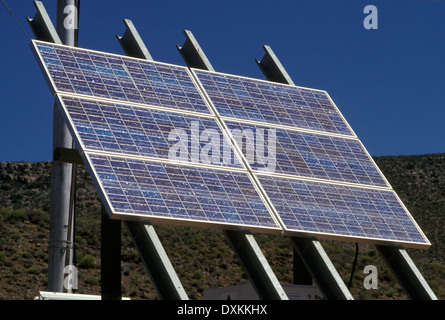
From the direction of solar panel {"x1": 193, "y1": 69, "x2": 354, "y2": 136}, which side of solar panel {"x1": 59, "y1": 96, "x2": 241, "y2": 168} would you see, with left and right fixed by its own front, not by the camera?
left

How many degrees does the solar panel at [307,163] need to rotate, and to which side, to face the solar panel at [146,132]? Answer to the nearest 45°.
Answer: approximately 90° to its right

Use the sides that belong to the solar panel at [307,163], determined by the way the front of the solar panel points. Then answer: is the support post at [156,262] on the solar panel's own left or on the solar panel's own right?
on the solar panel's own right

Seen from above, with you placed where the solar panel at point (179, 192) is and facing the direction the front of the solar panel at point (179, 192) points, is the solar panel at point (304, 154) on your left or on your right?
on your left

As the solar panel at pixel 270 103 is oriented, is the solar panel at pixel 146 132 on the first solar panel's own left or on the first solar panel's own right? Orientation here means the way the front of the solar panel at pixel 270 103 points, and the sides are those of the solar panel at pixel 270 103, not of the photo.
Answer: on the first solar panel's own right

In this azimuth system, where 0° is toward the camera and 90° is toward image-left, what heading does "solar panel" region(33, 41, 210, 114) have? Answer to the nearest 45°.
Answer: approximately 315°

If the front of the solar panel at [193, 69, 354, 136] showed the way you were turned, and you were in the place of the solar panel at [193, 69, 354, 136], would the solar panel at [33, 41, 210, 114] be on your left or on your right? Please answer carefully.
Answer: on your right

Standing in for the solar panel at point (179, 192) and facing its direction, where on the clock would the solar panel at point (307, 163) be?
the solar panel at point (307, 163) is roughly at 9 o'clock from the solar panel at point (179, 192).

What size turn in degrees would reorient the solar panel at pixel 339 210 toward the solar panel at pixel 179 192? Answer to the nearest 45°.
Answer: approximately 90° to its right
